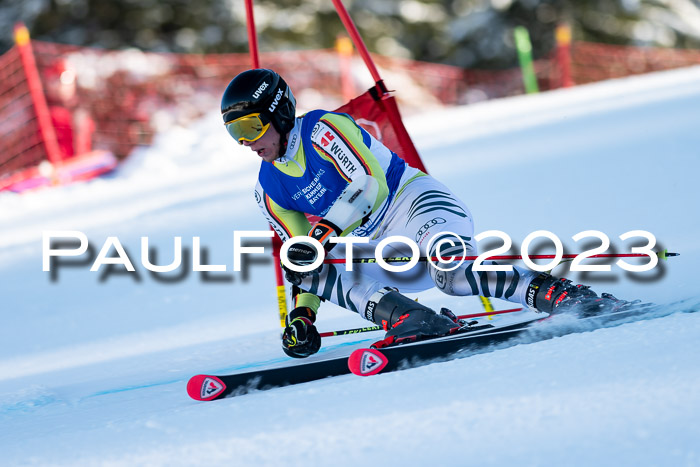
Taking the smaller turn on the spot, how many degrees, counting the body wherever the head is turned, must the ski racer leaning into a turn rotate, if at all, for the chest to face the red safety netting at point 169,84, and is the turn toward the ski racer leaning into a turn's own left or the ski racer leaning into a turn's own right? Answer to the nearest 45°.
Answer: approximately 135° to the ski racer leaning into a turn's own right

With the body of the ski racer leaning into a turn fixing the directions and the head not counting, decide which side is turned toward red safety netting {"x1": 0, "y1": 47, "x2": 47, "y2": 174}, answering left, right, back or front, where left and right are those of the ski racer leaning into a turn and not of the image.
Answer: right

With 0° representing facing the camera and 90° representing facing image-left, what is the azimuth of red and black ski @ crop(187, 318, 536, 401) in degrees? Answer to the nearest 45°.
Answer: approximately 45°

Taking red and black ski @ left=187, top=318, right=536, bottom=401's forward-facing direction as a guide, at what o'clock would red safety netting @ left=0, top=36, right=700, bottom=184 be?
The red safety netting is roughly at 4 o'clock from the red and black ski.

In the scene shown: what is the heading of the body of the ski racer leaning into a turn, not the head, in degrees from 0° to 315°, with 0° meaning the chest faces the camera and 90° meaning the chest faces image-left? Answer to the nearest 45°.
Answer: approximately 45°
